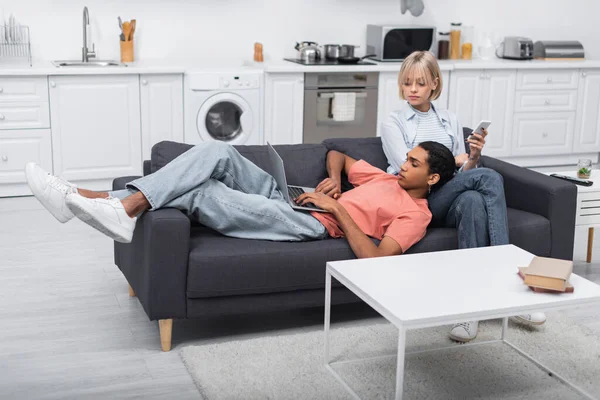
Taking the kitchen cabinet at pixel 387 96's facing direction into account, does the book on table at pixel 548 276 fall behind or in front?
in front

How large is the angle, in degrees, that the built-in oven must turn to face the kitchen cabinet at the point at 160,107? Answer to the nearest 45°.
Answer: approximately 90° to its right

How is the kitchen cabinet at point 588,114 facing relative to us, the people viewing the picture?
facing the viewer

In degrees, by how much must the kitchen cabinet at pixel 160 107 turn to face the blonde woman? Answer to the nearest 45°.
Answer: approximately 45° to its left

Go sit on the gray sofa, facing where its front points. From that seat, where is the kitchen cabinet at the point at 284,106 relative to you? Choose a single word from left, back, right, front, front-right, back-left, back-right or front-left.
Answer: back-left

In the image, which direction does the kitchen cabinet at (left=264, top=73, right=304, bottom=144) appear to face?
toward the camera

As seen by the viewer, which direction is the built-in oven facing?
toward the camera

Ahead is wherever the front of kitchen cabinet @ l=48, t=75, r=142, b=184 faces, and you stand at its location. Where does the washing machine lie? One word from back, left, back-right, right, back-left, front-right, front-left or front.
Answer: left

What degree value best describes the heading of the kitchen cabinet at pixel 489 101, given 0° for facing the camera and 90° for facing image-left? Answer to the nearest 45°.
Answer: approximately 0°

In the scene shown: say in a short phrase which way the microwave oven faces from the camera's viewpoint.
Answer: facing the viewer and to the right of the viewer

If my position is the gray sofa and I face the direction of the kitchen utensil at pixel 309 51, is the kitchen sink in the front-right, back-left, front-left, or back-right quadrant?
front-left

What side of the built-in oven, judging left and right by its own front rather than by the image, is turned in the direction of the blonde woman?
front

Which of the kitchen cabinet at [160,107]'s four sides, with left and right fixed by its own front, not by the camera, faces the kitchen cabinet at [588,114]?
left

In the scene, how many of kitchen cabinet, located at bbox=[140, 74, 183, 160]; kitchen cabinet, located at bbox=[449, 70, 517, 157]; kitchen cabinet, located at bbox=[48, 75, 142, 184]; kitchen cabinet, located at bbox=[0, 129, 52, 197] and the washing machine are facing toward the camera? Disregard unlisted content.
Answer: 5

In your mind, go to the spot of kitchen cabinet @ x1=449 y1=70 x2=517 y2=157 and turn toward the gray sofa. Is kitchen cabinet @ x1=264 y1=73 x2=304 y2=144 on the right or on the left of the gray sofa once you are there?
right

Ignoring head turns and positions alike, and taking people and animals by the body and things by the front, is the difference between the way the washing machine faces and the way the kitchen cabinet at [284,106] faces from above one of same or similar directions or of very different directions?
same or similar directions

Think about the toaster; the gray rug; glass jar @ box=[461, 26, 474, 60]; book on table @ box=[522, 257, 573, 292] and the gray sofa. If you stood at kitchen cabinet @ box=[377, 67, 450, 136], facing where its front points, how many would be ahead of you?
3

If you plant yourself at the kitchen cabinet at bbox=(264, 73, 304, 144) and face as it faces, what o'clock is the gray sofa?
The gray sofa is roughly at 12 o'clock from the kitchen cabinet.

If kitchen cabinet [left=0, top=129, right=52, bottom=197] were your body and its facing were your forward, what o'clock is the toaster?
The toaster is roughly at 9 o'clock from the kitchen cabinet.
